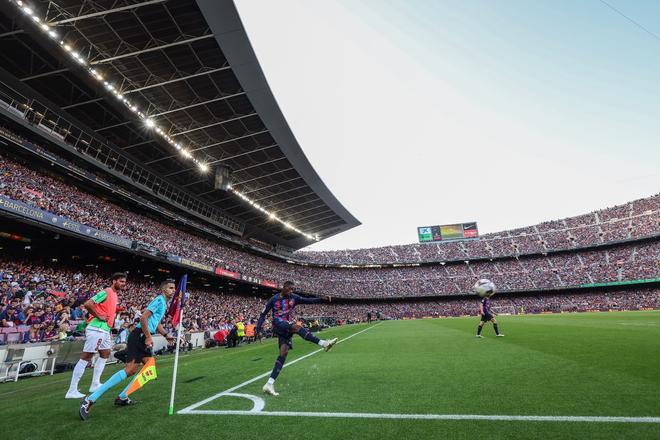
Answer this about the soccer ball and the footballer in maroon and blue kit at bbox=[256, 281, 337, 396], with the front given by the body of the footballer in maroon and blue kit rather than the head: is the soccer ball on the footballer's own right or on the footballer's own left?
on the footballer's own left

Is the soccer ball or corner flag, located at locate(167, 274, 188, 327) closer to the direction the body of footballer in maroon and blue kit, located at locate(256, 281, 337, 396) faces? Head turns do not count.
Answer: the soccer ball
